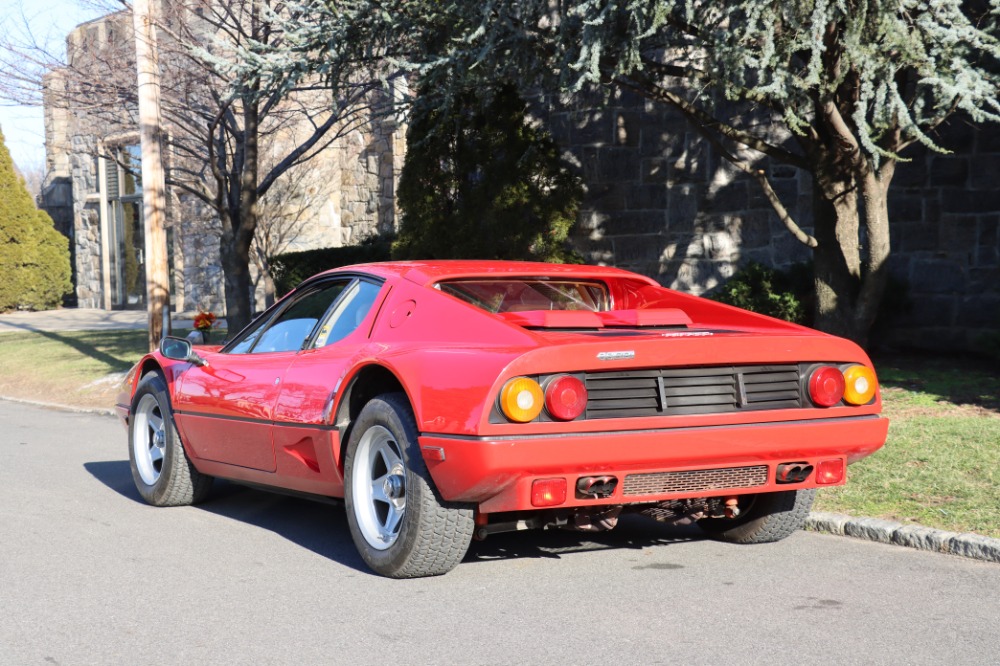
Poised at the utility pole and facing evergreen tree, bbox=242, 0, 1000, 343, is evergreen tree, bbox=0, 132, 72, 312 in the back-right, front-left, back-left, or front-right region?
back-left

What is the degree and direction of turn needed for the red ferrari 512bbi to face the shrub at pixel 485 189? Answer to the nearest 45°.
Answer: approximately 45° to its right

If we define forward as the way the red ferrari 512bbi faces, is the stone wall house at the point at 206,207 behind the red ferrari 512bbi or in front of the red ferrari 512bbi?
in front

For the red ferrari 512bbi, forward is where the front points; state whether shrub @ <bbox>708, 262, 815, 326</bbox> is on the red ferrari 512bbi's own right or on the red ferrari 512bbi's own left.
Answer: on the red ferrari 512bbi's own right

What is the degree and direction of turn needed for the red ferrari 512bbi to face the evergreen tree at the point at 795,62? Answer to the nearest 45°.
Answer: approximately 90° to its right

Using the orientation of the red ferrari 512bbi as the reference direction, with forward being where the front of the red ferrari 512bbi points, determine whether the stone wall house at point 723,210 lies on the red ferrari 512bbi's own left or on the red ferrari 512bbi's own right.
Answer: on the red ferrari 512bbi's own right

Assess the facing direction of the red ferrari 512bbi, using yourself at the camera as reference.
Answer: facing away from the viewer and to the left of the viewer

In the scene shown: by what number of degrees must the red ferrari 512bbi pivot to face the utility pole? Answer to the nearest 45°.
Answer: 0° — it already faces it
